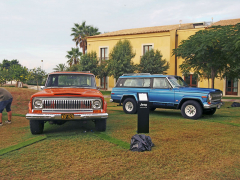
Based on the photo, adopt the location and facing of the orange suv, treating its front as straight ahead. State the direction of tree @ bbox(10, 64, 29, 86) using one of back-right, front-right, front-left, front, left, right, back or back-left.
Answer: back

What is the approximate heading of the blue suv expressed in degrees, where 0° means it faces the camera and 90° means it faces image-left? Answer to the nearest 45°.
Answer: approximately 315°

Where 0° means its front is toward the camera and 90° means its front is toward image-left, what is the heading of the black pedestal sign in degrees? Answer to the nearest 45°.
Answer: approximately 0°

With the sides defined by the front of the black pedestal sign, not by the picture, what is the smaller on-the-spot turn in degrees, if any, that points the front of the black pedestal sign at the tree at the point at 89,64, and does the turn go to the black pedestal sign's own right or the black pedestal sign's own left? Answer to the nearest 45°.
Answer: approximately 180°

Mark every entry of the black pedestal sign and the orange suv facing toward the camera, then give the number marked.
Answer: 2

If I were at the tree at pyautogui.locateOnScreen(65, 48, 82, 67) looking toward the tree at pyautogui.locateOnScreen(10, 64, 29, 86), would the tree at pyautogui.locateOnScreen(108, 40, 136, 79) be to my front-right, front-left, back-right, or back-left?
back-left

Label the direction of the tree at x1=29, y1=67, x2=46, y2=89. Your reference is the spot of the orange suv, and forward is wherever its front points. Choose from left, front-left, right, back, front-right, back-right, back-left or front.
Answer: back

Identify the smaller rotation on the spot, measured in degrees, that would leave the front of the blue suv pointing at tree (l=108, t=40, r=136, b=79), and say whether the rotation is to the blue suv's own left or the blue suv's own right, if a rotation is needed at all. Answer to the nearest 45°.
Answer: approximately 135° to the blue suv's own left

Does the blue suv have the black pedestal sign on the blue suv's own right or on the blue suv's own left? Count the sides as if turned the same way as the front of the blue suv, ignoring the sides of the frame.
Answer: on the blue suv's own right

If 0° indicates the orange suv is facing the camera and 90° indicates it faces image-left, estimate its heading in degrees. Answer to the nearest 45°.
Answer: approximately 0°

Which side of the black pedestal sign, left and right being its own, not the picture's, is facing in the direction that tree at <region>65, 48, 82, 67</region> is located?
back
